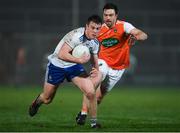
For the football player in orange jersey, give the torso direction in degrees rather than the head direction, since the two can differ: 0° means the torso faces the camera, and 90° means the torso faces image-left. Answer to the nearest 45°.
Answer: approximately 45°

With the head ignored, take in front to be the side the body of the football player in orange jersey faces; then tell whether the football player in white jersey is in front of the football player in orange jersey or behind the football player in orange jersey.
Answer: in front

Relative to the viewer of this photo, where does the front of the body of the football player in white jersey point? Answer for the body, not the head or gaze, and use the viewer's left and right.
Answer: facing the viewer and to the right of the viewer

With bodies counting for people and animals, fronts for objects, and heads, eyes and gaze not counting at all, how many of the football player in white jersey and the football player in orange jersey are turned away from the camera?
0

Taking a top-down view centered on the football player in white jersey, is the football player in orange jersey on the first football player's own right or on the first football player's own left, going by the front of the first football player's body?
on the first football player's own left
